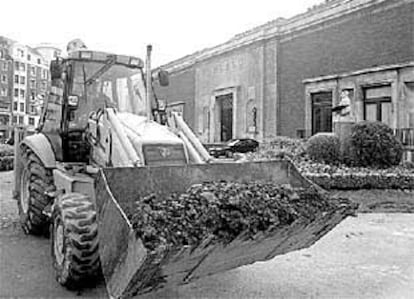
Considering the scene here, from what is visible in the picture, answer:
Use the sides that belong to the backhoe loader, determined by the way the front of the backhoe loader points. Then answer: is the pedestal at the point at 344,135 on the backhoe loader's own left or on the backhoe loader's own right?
on the backhoe loader's own left

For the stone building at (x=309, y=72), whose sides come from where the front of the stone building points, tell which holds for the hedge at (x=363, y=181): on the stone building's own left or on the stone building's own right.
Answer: on the stone building's own left

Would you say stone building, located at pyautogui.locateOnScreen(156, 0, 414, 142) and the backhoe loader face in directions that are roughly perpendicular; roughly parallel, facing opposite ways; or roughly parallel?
roughly perpendicular

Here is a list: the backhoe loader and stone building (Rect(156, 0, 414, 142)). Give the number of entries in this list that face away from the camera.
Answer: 0

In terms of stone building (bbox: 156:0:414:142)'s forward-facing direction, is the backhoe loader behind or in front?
in front

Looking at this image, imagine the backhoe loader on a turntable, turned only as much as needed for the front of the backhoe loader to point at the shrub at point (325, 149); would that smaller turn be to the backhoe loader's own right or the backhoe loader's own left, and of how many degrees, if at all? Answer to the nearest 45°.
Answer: approximately 90° to the backhoe loader's own left

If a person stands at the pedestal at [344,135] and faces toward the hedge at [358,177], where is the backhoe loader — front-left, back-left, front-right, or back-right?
front-right

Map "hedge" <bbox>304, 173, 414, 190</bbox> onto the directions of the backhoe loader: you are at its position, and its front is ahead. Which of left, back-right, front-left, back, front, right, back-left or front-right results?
left

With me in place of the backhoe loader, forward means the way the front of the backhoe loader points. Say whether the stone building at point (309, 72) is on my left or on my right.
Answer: on my left
